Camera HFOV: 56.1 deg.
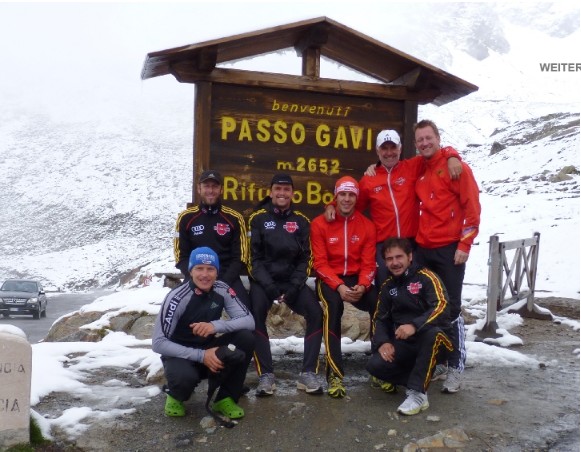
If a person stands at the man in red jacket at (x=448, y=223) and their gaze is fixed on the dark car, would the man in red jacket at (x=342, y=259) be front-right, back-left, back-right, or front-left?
front-left

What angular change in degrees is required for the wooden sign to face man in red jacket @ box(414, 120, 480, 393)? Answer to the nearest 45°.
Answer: approximately 45° to its left

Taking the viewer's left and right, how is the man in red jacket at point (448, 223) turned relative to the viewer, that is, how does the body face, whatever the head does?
facing the viewer and to the left of the viewer

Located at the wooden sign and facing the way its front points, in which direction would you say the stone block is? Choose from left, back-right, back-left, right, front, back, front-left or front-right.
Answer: front-right

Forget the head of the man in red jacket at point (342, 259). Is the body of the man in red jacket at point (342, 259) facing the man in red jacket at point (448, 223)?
no

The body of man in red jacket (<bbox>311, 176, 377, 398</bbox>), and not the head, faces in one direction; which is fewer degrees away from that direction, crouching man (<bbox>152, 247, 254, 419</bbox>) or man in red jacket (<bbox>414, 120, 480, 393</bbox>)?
the crouching man

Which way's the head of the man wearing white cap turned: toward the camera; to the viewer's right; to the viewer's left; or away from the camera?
toward the camera

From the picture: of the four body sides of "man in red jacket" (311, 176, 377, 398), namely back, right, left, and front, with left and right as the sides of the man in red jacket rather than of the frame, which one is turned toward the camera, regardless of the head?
front

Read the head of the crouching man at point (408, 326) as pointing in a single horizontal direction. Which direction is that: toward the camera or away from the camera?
toward the camera

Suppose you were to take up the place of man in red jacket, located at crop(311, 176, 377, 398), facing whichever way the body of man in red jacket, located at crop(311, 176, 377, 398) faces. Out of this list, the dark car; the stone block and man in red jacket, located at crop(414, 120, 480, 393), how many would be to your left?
1

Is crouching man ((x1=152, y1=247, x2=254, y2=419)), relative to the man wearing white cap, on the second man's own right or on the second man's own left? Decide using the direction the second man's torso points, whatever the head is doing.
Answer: on the second man's own right

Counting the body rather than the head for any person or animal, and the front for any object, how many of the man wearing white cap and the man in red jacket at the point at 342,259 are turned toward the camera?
2

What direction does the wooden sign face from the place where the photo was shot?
facing the viewer

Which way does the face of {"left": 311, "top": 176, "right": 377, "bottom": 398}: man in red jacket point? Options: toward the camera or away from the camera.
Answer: toward the camera

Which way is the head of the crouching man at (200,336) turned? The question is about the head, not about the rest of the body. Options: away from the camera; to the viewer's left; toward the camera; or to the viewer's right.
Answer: toward the camera

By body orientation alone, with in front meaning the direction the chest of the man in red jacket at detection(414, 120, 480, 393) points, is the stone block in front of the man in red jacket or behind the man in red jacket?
in front
